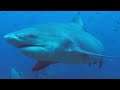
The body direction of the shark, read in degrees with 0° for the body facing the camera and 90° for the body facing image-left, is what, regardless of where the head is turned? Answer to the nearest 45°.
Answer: approximately 45°
